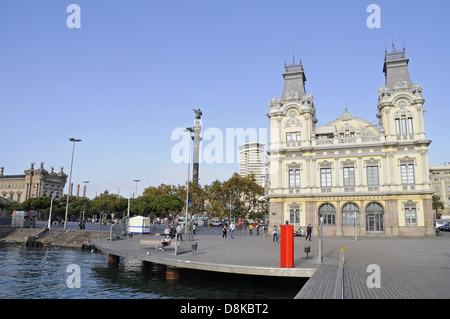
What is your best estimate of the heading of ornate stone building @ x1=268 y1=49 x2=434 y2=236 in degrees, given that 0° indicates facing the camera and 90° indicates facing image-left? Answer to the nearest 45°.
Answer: approximately 0°

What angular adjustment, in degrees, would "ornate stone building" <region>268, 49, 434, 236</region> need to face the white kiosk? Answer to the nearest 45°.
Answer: approximately 90° to its right

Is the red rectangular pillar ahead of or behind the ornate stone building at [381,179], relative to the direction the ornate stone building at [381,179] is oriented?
ahead

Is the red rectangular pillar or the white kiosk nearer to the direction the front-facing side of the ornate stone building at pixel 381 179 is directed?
the red rectangular pillar
